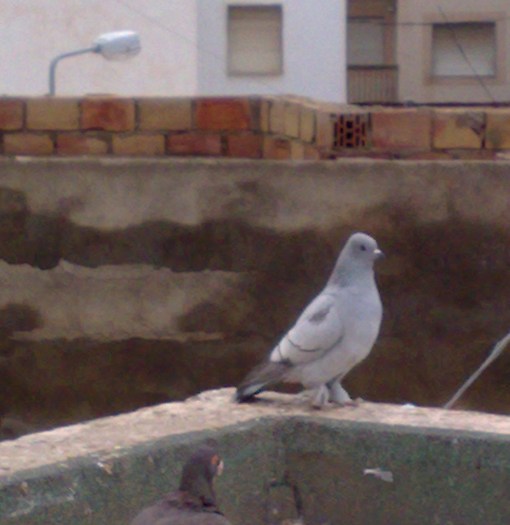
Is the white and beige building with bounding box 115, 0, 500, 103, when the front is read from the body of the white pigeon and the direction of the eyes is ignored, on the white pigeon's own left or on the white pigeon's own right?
on the white pigeon's own left

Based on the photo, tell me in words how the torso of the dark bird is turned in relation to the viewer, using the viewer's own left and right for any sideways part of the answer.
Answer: facing away from the viewer and to the right of the viewer

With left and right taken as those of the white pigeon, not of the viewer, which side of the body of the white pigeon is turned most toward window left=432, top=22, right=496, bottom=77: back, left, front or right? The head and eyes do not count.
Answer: left

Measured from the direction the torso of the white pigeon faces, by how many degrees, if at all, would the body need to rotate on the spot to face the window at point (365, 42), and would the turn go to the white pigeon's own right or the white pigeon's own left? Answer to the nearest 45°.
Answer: approximately 90° to the white pigeon's own left

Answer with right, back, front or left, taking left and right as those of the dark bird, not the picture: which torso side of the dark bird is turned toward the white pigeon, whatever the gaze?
front

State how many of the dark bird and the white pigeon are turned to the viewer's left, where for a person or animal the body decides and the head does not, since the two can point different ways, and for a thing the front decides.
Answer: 0

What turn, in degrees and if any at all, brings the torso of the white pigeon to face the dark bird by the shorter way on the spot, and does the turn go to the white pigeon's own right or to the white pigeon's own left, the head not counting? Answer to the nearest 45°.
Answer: approximately 90° to the white pigeon's own right

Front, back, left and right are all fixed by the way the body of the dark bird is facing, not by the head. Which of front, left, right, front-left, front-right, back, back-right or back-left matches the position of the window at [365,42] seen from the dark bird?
front-left

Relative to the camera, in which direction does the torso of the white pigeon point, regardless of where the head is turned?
to the viewer's right
